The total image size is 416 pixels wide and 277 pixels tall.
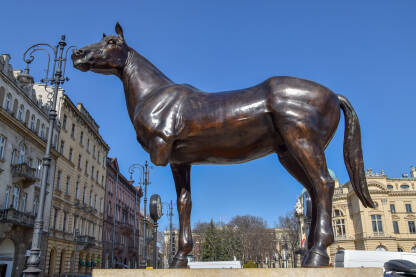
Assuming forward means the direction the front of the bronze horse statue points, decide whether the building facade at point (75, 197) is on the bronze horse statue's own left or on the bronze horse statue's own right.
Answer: on the bronze horse statue's own right

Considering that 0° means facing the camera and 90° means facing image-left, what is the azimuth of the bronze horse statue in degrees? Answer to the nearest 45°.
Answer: approximately 90°
